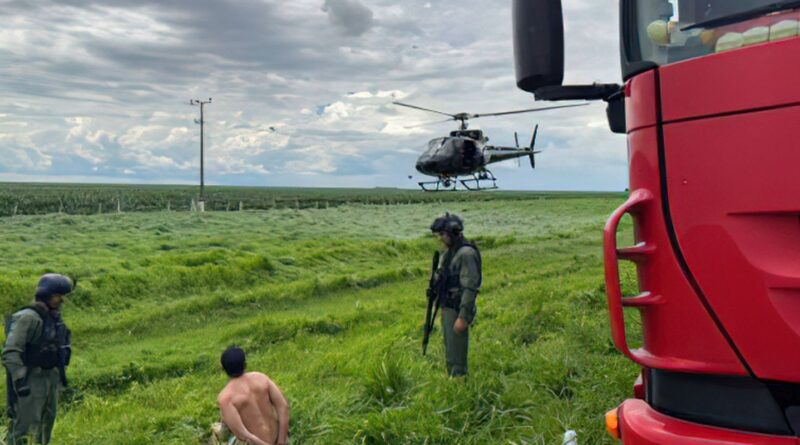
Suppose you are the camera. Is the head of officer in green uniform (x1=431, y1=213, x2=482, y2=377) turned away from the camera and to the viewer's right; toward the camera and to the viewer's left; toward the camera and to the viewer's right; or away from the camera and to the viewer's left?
toward the camera and to the viewer's left

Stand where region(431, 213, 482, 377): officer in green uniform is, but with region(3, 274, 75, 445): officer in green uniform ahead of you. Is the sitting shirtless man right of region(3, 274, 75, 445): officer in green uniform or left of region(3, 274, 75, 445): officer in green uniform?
left

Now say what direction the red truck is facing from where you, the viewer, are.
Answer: facing the viewer and to the left of the viewer

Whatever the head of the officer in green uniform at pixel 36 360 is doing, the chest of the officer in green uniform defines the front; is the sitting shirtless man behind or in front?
in front

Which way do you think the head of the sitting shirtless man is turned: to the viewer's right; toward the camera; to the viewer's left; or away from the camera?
away from the camera

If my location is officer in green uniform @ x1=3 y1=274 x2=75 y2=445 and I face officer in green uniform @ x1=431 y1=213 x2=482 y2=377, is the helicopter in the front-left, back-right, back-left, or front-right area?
front-left

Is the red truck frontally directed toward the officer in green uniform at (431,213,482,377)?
no

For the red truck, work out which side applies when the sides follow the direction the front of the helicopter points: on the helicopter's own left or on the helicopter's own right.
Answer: on the helicopter's own left

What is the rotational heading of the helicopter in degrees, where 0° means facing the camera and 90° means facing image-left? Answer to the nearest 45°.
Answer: approximately 45°

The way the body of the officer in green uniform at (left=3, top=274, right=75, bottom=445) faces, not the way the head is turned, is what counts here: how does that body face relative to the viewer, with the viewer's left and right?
facing the viewer and to the right of the viewer

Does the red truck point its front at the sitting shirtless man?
no
